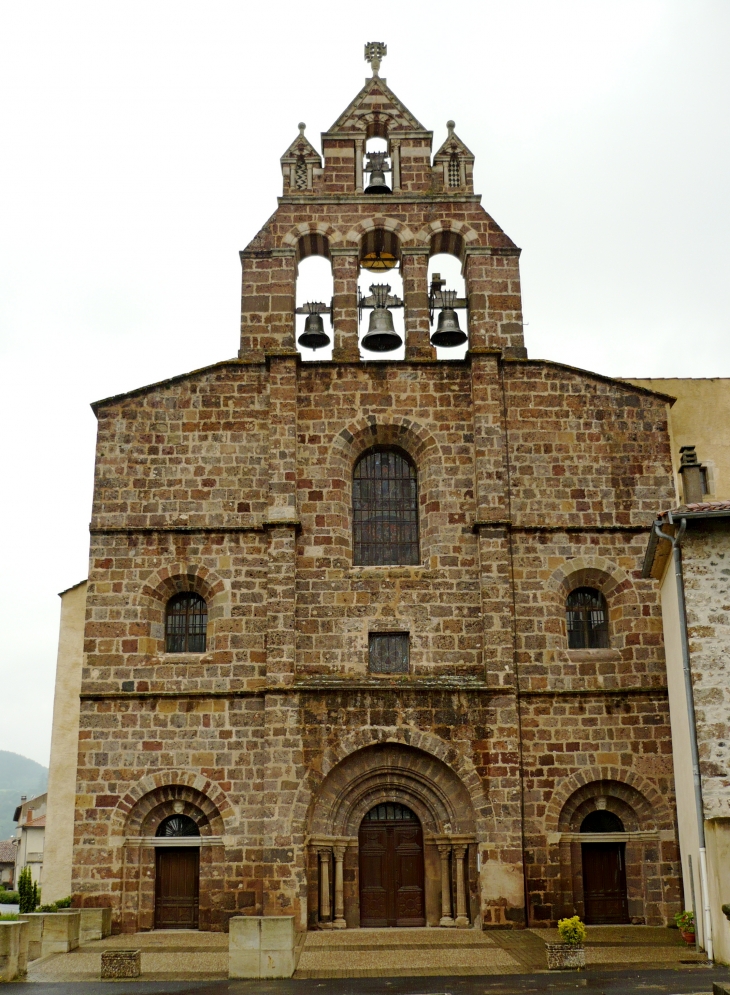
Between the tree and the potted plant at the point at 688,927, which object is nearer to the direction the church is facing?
the potted plant

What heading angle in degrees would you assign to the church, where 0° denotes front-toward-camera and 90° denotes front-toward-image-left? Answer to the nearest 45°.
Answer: approximately 0°
